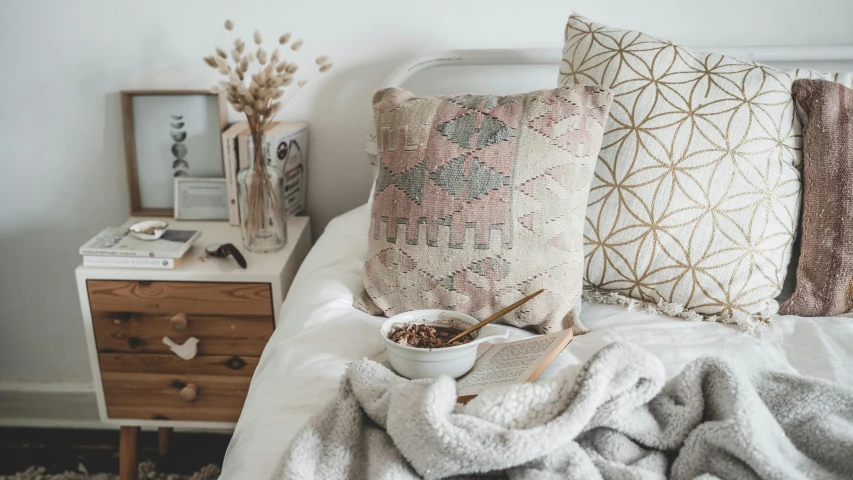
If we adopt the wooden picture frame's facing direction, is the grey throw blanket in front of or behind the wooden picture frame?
in front

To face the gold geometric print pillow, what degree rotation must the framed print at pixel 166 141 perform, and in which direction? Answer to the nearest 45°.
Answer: approximately 45° to its left

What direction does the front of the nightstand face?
toward the camera

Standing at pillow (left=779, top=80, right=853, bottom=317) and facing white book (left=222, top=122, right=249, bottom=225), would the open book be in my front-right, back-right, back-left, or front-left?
front-left

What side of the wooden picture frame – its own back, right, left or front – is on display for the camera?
front

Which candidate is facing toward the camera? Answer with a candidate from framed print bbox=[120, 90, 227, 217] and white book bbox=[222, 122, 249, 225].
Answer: the framed print

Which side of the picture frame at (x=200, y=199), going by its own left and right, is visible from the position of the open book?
front

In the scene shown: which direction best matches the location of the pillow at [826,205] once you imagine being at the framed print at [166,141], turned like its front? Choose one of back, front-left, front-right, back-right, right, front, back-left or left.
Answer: front-left

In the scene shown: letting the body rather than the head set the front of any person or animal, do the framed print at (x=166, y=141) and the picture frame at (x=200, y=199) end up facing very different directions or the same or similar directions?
same or similar directions
